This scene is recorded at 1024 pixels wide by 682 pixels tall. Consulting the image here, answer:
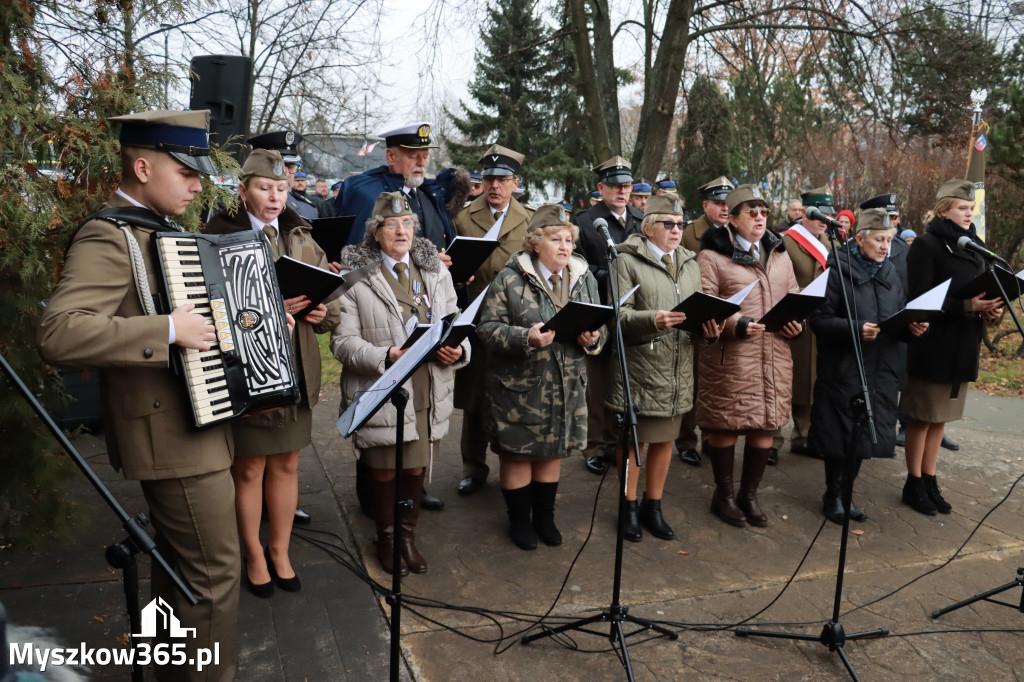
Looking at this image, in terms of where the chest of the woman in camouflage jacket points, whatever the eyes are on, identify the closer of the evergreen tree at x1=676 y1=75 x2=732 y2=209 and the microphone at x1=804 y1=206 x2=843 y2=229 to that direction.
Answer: the microphone

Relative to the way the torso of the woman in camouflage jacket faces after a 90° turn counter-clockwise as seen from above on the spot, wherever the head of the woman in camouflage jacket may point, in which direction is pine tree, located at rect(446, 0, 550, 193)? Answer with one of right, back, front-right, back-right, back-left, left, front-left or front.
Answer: front-left

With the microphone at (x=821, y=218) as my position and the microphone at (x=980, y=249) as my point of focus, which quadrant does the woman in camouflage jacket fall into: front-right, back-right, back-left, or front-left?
back-left

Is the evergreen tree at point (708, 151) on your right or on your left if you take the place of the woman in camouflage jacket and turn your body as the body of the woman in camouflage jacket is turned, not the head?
on your left

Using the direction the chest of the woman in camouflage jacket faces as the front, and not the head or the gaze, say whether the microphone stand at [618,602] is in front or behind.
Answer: in front

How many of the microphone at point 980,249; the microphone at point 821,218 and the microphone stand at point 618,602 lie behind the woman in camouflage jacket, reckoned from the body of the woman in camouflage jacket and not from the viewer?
0

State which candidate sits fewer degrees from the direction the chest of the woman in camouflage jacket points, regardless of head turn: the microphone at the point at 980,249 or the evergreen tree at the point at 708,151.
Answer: the microphone

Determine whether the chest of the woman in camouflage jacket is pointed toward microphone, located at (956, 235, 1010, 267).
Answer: no

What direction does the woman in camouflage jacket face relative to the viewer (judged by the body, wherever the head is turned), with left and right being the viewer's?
facing the viewer and to the right of the viewer

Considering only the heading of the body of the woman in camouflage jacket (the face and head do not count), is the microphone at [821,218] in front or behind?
in front
